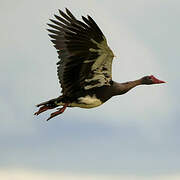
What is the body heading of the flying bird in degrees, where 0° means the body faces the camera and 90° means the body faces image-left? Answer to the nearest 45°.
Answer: approximately 270°
